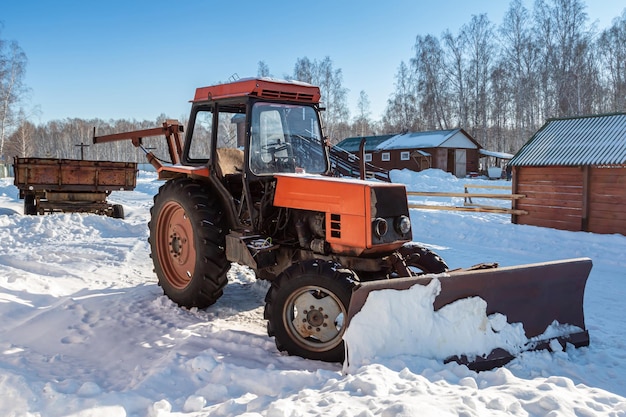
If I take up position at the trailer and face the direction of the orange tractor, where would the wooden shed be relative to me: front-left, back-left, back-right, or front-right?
front-left

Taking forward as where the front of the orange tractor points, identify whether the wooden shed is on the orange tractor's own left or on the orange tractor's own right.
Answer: on the orange tractor's own left

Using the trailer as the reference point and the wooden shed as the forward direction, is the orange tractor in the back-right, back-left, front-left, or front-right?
front-right

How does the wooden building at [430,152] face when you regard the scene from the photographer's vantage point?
facing the viewer and to the right of the viewer

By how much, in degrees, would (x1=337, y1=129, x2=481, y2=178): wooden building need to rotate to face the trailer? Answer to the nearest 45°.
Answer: approximately 45° to its right

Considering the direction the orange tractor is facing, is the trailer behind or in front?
behind

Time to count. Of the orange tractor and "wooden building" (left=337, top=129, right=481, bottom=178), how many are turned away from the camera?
0

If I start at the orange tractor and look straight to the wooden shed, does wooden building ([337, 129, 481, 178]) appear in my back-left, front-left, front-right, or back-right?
front-left

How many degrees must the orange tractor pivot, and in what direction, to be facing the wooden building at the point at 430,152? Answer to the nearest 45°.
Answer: approximately 135° to its left

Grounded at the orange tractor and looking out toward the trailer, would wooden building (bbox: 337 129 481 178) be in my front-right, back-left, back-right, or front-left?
front-right
